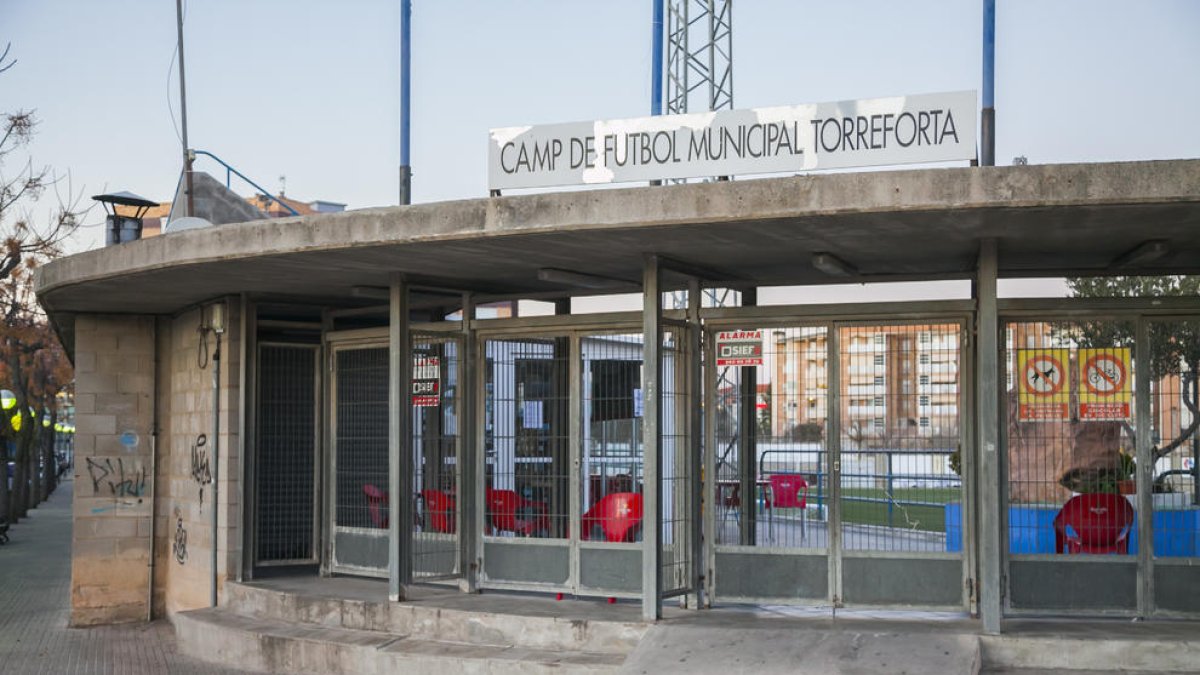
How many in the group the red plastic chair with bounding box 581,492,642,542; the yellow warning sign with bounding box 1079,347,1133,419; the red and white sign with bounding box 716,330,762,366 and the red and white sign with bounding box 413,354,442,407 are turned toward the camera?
3

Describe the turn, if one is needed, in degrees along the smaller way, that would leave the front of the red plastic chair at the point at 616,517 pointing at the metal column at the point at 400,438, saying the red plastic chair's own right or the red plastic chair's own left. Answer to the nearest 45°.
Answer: approximately 45° to the red plastic chair's own left

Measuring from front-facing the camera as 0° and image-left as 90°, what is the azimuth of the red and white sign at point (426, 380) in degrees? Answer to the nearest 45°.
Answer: approximately 0°

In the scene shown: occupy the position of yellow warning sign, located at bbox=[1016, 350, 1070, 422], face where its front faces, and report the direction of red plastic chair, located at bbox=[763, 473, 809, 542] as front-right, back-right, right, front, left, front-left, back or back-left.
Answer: right

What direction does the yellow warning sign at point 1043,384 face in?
toward the camera

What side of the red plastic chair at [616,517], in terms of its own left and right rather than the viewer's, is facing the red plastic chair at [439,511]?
front

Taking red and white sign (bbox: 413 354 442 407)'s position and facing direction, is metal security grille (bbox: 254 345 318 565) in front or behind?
behind

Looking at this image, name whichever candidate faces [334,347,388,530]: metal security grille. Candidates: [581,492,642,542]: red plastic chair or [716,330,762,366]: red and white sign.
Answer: the red plastic chair

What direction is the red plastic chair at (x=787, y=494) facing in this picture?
away from the camera

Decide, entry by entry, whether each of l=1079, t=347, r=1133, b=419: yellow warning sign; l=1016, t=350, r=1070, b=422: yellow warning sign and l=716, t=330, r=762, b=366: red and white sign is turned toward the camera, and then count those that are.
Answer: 3

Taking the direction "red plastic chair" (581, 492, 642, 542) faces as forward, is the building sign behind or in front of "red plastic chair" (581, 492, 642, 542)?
behind
